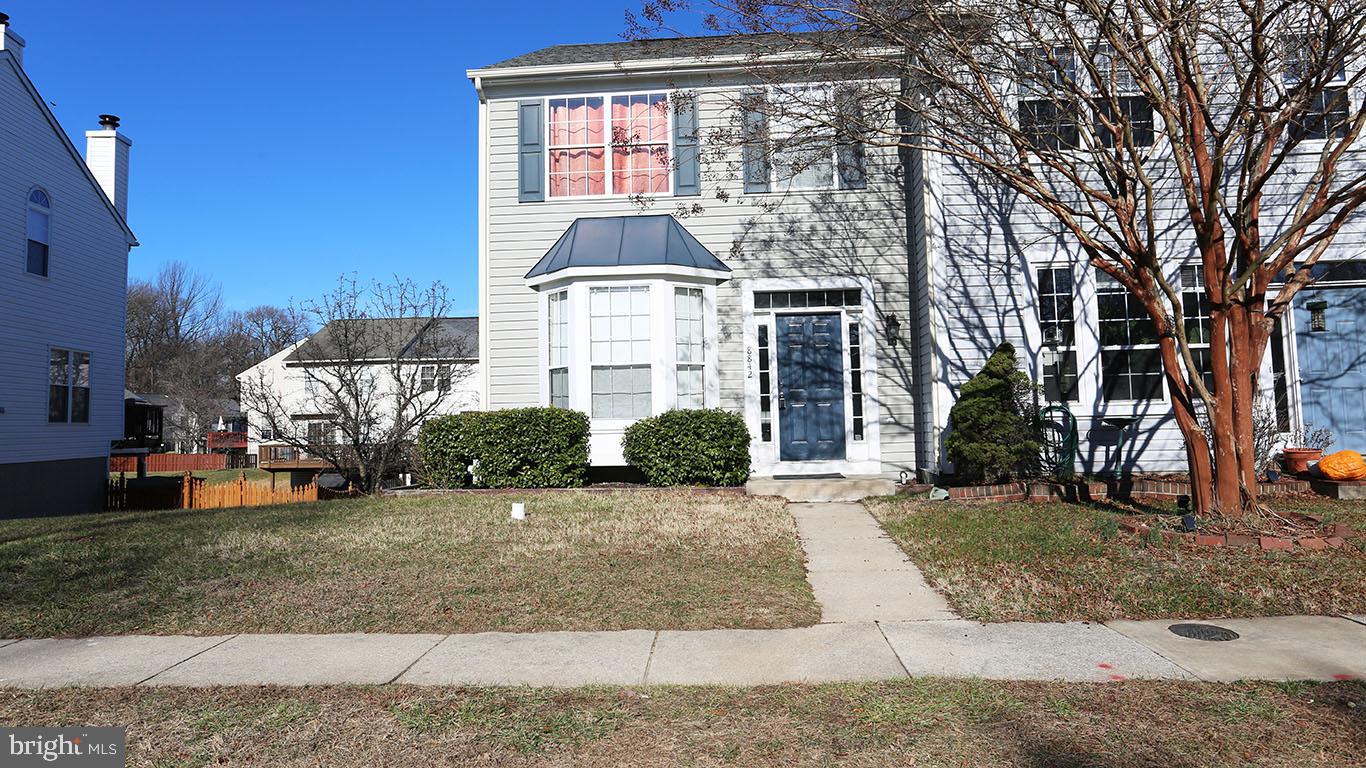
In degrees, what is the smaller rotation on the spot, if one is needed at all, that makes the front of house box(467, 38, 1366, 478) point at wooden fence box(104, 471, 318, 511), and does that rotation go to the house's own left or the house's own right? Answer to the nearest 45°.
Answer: approximately 90° to the house's own right

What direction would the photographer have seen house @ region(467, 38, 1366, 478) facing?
facing the viewer

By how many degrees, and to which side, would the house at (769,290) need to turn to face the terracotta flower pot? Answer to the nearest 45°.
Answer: approximately 90° to its left

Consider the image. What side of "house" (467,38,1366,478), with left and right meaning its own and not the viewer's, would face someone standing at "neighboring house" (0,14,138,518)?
right

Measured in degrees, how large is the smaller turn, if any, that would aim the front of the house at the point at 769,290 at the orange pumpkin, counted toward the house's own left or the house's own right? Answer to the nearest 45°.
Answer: approximately 90° to the house's own left

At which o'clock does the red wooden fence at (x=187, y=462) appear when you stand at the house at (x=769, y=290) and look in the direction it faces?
The red wooden fence is roughly at 4 o'clock from the house.

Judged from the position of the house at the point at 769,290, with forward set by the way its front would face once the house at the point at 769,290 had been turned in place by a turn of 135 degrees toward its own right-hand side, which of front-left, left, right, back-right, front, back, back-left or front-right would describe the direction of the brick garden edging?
back

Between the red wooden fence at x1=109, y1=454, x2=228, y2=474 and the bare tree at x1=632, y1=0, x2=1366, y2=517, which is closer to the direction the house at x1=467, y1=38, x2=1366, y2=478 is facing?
the bare tree

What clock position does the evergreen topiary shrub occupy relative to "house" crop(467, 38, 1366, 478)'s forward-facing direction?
The evergreen topiary shrub is roughly at 10 o'clock from the house.

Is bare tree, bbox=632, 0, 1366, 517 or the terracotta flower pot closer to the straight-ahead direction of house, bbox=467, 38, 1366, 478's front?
the bare tree
